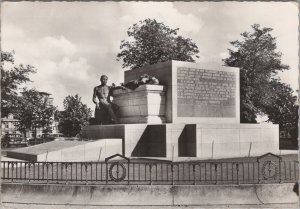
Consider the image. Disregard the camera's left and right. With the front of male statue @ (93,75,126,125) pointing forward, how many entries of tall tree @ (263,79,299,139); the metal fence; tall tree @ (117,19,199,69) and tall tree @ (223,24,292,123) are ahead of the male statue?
1

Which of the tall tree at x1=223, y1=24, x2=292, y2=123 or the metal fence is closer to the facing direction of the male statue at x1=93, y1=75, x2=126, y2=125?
the metal fence

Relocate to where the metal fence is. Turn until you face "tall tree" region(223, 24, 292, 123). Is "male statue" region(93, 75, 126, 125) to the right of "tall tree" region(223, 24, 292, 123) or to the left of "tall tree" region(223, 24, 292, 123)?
left

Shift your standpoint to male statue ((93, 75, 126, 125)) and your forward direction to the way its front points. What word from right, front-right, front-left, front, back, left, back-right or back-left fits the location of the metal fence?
front

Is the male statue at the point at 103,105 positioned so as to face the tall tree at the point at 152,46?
no

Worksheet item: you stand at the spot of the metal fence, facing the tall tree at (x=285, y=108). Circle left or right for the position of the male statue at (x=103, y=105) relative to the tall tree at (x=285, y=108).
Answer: left

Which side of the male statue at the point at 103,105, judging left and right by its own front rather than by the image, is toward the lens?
front

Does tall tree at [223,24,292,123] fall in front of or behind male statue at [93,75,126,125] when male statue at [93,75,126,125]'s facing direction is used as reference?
behind

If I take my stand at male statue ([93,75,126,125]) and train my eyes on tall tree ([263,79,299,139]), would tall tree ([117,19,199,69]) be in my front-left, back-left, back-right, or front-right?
front-left

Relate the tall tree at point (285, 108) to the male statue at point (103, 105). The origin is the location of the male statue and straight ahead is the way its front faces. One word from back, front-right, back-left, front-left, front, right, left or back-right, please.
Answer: back-left
